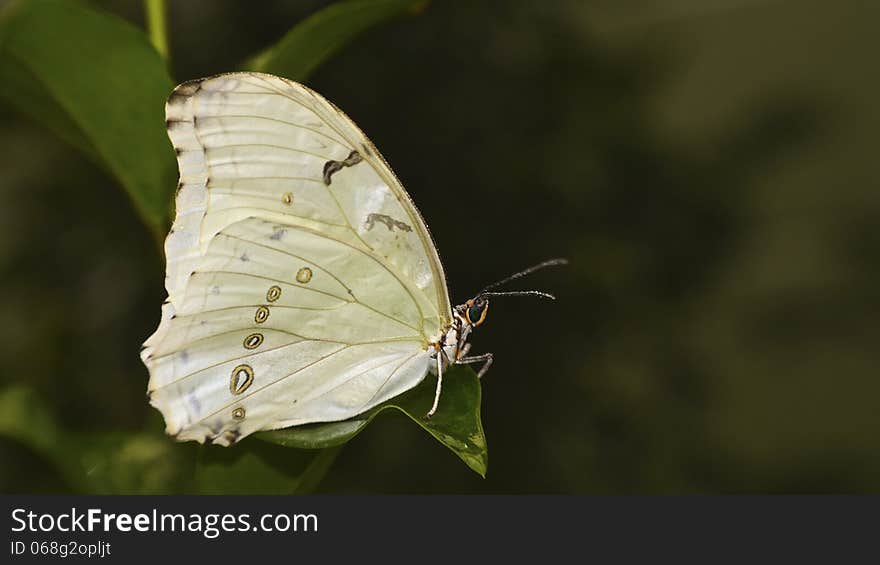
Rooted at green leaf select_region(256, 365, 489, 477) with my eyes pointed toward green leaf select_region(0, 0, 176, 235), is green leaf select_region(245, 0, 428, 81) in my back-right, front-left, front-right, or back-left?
front-right

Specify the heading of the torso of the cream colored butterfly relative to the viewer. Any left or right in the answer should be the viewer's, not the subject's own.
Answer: facing to the right of the viewer
